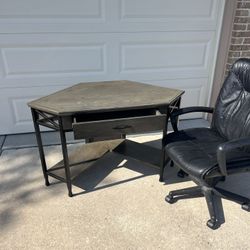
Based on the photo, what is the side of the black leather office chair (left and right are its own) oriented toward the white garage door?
right

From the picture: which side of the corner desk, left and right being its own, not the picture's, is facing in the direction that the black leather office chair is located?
left

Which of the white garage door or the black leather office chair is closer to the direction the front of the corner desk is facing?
the black leather office chair

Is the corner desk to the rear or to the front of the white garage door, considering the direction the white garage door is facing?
to the front

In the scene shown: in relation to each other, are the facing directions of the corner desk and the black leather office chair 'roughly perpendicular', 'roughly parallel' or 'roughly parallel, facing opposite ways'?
roughly perpendicular

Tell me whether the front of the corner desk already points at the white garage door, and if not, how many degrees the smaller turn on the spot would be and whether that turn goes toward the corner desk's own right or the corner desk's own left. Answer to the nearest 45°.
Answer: approximately 180°

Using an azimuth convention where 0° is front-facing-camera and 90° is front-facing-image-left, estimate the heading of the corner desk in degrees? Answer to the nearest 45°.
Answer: approximately 0°

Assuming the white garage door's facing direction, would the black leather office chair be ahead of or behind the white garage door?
ahead

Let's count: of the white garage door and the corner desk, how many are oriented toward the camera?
2

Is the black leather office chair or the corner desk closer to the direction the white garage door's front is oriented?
the corner desk

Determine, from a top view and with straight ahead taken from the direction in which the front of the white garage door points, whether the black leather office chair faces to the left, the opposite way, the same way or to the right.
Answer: to the right
